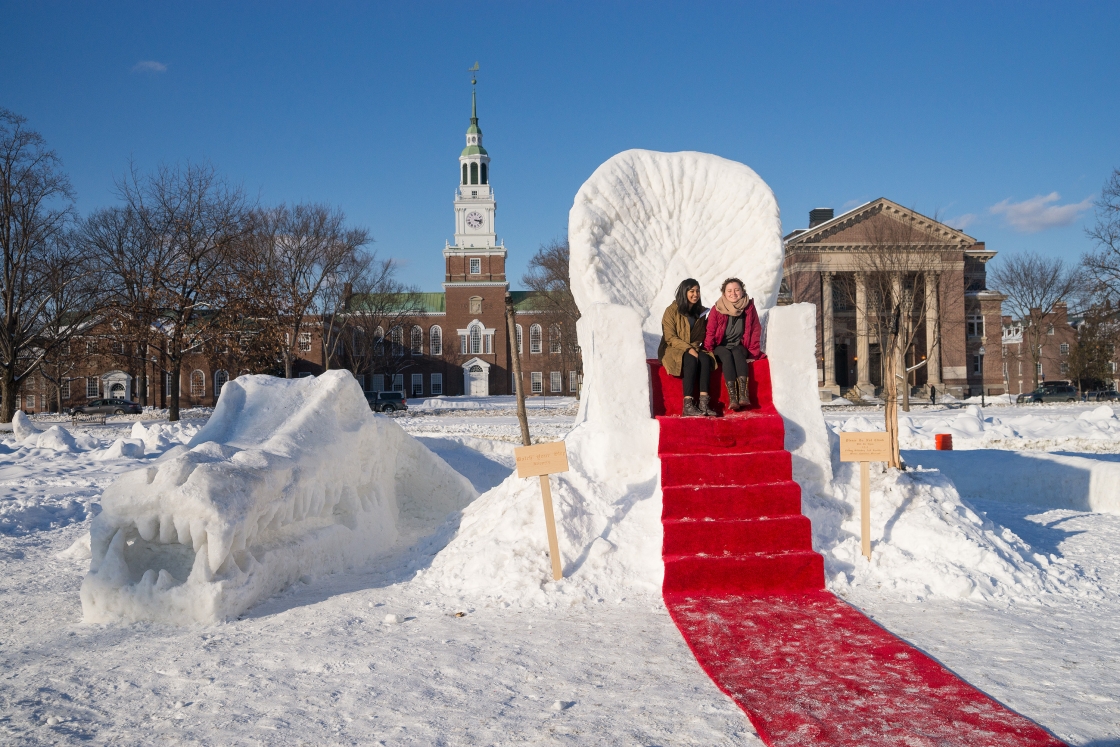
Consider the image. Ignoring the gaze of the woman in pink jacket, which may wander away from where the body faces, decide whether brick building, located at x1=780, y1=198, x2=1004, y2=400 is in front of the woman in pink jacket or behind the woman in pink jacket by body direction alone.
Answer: behind

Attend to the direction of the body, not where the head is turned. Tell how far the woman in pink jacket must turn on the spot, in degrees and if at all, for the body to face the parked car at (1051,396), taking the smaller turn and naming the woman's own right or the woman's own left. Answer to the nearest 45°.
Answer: approximately 135° to the woman's own left

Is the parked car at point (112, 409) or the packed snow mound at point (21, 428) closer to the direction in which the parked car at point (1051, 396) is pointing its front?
the parked car

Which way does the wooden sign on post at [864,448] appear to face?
toward the camera

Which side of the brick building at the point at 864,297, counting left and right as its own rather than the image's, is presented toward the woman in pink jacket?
front

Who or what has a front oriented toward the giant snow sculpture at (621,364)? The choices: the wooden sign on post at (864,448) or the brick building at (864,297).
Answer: the brick building

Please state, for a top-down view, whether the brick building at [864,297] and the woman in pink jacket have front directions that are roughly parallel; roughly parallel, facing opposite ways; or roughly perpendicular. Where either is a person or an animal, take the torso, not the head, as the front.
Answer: roughly parallel

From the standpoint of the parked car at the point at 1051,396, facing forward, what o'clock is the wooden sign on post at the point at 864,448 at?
The wooden sign on post is roughly at 9 o'clock from the parked car.

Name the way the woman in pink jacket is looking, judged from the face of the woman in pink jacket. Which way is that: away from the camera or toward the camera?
toward the camera

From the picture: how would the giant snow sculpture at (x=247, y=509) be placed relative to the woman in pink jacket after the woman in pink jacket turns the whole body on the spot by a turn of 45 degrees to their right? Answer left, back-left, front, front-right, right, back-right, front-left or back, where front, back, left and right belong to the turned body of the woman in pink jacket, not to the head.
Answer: front

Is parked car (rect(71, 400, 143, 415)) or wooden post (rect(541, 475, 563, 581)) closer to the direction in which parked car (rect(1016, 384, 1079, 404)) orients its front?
the parked car

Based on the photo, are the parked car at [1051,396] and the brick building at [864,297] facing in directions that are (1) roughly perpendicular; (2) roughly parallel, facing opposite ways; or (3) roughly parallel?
roughly perpendicular

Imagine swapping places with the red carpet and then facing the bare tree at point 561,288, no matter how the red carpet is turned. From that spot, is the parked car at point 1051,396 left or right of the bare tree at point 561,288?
right

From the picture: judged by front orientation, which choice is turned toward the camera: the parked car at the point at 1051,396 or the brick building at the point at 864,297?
the brick building

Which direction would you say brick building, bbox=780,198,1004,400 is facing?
toward the camera

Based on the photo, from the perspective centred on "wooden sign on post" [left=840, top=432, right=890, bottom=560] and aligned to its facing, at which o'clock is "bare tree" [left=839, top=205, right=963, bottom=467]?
The bare tree is roughly at 6 o'clock from the wooden sign on post.

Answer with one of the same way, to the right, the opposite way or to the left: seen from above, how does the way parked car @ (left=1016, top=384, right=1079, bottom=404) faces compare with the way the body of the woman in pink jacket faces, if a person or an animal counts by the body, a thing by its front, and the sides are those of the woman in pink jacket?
to the right

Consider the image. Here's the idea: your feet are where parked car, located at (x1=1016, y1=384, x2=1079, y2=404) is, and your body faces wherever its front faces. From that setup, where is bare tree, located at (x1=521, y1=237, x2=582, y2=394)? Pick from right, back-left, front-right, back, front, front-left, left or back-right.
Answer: front-left

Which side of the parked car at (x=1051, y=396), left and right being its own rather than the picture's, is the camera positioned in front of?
left

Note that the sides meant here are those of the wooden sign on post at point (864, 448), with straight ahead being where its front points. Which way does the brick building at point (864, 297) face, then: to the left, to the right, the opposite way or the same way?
the same way
